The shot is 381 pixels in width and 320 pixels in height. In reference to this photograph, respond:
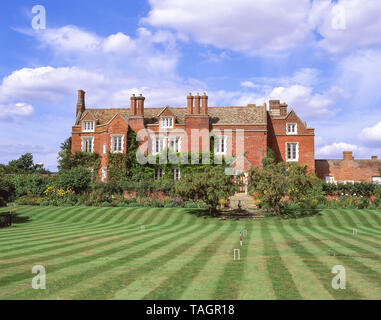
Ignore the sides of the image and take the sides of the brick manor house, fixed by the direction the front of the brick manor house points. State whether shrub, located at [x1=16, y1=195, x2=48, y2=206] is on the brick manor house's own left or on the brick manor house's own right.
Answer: on the brick manor house's own right

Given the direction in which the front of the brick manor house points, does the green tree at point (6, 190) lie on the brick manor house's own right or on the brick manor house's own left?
on the brick manor house's own right

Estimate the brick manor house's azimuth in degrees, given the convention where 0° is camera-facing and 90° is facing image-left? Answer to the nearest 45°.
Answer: approximately 0°

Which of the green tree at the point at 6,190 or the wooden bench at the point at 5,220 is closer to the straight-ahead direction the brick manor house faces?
the wooden bench

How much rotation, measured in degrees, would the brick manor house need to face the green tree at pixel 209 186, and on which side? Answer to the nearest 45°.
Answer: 0° — it already faces it

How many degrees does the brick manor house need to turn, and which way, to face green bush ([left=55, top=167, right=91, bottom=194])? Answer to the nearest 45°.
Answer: approximately 45° to its right

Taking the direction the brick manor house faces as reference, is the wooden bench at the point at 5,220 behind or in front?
in front

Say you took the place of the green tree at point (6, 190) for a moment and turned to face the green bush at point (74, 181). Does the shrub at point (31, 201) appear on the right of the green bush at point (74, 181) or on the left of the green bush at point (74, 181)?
right
